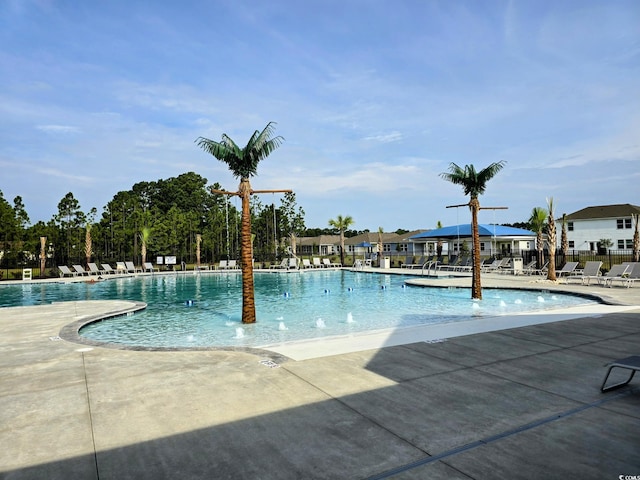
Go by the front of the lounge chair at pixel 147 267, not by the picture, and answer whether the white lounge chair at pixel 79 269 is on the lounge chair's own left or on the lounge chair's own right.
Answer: on the lounge chair's own right

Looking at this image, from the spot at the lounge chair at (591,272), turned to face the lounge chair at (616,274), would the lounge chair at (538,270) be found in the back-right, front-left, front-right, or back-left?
back-left

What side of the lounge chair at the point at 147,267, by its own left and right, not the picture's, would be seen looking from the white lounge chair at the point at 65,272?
right

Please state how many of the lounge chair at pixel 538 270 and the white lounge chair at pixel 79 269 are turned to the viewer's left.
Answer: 1

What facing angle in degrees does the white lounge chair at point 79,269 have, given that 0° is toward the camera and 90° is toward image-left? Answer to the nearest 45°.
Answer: approximately 315°

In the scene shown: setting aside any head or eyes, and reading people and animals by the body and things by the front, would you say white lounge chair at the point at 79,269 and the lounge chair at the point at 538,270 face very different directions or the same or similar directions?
very different directions
